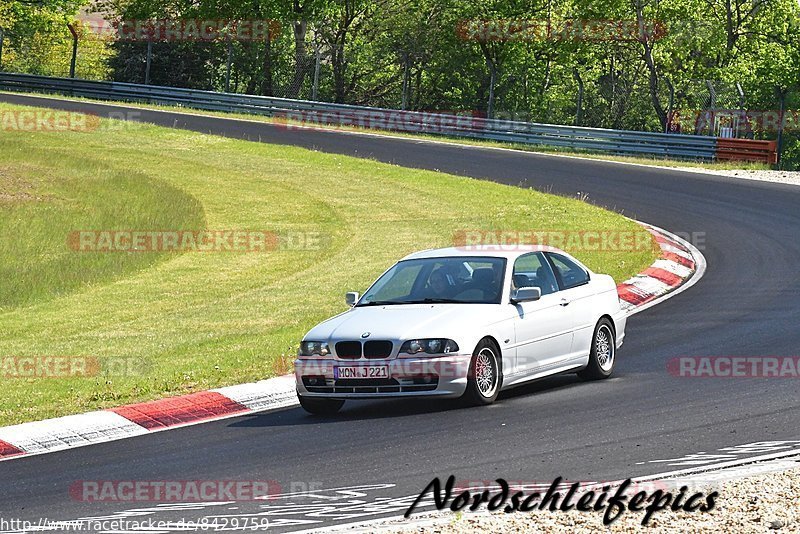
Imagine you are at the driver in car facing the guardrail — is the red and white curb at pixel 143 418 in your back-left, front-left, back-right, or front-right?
back-left

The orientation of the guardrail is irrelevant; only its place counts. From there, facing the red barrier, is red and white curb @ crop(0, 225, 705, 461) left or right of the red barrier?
right

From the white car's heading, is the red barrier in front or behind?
behind

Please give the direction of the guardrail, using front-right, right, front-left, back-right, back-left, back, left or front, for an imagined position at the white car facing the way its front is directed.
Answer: back-right

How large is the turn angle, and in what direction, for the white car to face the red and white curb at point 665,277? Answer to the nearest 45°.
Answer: approximately 135° to its right

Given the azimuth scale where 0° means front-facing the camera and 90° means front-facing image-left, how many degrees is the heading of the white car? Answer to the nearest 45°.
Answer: approximately 45°

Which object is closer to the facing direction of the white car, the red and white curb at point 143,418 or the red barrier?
the red and white curb

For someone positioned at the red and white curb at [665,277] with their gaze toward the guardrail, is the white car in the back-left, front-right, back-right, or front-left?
back-left
